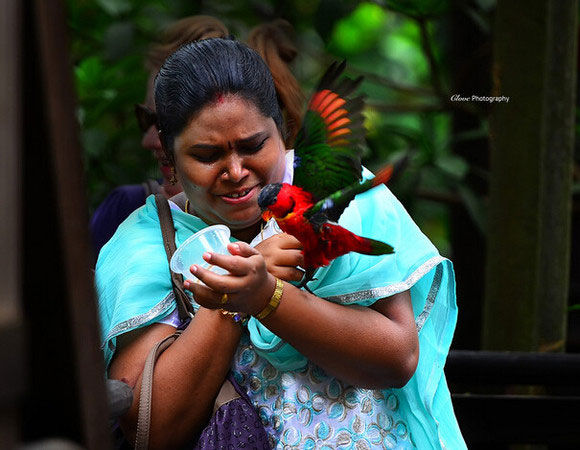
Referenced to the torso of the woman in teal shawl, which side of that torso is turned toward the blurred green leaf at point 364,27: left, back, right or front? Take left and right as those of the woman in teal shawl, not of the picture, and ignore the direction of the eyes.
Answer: back

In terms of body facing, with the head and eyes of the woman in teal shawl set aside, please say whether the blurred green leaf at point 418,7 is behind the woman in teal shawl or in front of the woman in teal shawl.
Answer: behind

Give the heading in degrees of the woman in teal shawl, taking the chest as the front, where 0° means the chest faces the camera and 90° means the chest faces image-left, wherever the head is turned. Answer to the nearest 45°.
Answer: approximately 0°
